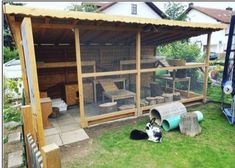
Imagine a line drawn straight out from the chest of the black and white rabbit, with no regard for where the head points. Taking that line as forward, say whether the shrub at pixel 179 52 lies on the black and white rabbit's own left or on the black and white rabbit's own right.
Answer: on the black and white rabbit's own right

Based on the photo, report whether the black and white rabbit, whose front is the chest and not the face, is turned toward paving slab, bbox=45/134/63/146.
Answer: yes

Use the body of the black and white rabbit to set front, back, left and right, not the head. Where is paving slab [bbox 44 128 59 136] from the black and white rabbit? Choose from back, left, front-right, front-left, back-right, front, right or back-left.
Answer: front

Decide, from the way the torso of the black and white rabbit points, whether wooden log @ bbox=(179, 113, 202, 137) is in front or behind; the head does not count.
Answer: behind

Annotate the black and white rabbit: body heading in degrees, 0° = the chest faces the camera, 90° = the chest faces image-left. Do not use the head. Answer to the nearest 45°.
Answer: approximately 90°

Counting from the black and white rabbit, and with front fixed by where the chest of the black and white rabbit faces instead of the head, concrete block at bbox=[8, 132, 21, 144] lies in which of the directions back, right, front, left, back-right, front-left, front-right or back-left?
front

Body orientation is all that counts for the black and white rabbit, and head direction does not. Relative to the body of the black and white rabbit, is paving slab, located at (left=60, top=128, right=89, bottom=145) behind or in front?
in front

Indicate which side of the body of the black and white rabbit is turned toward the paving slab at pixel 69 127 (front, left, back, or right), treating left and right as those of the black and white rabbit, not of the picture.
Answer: front

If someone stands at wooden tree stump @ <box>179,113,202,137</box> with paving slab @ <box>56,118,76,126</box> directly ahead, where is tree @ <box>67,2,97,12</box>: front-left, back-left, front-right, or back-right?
front-right

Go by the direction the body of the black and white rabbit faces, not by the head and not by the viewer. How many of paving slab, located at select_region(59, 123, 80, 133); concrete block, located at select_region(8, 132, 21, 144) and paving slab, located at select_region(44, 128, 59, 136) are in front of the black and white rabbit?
3

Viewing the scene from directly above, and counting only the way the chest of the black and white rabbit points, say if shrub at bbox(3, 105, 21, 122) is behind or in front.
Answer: in front
